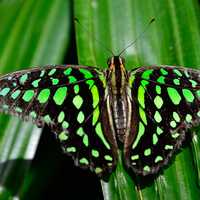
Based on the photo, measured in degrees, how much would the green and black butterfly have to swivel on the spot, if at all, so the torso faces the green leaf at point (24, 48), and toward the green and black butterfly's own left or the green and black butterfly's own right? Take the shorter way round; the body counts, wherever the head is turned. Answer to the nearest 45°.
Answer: approximately 45° to the green and black butterfly's own left

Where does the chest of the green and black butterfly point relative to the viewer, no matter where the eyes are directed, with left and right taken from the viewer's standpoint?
facing away from the viewer
